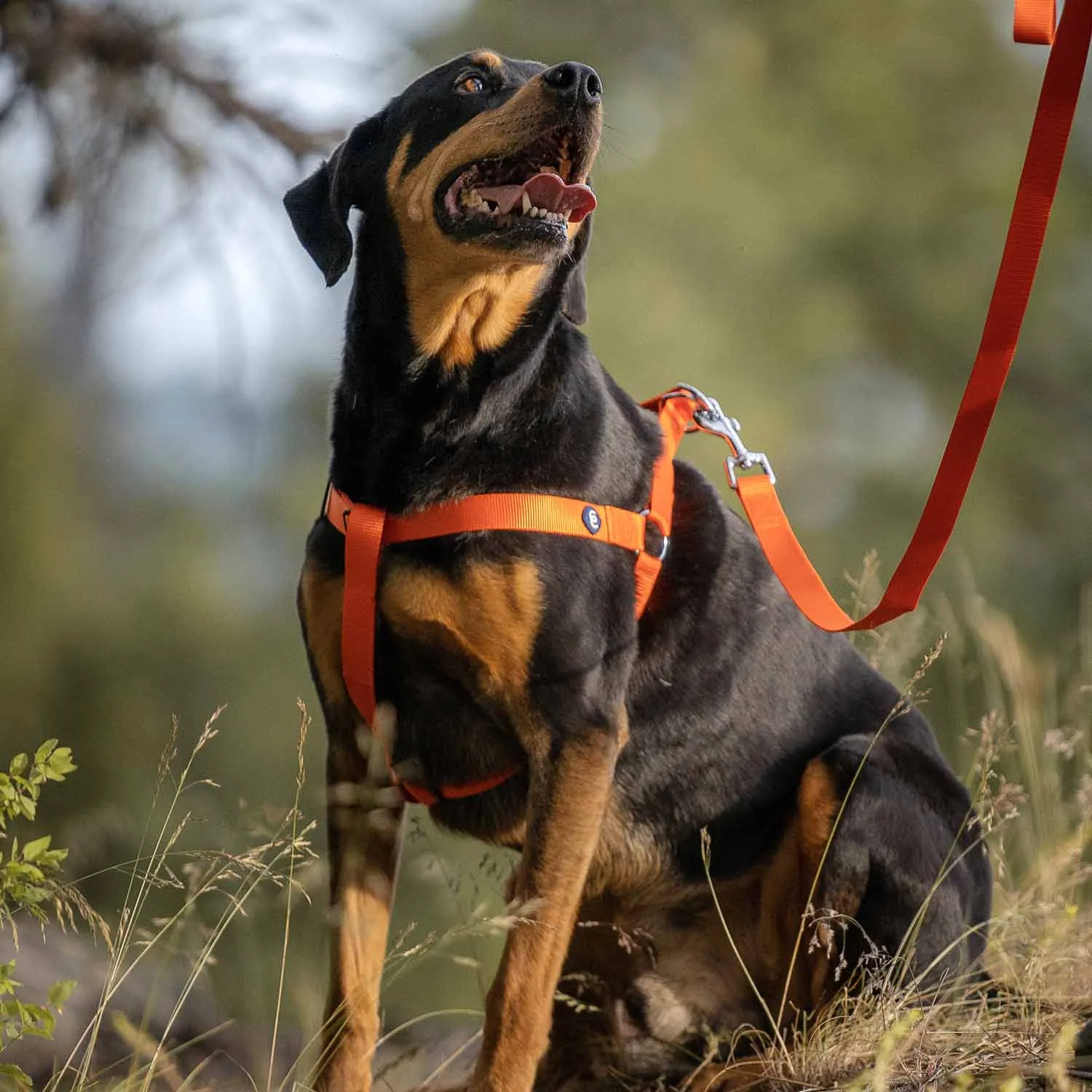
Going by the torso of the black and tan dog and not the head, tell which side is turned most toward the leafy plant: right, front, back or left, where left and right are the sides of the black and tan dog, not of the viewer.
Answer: front

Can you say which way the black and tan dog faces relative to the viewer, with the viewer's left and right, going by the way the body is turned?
facing the viewer and to the left of the viewer
